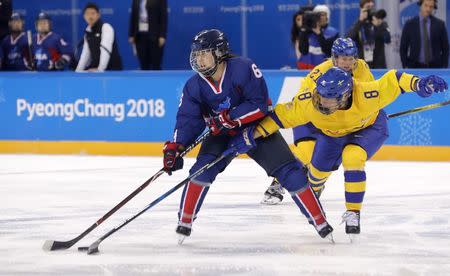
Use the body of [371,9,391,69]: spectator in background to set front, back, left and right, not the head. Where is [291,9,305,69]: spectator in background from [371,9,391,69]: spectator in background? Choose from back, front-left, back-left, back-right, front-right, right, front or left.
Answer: front-right

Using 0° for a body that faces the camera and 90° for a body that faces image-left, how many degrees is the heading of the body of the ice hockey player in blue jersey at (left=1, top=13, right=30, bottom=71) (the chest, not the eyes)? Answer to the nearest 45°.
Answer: approximately 0°

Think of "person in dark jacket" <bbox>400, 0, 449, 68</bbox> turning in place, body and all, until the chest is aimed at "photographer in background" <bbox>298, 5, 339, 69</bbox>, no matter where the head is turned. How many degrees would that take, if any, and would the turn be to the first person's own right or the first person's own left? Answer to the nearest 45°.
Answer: approximately 90° to the first person's own right

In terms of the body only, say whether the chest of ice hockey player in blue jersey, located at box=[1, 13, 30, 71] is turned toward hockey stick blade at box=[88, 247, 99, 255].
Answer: yes

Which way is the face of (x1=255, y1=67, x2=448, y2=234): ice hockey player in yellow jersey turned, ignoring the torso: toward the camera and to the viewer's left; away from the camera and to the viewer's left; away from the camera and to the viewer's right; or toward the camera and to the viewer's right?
toward the camera and to the viewer's left

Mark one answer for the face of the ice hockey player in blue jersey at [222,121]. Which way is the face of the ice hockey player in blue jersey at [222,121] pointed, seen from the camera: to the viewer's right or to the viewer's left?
to the viewer's left

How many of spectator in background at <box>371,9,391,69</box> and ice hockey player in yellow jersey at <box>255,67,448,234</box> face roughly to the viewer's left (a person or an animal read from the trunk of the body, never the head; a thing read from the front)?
1

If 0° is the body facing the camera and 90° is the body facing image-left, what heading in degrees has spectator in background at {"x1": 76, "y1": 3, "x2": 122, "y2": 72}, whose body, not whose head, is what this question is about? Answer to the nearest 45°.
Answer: approximately 45°

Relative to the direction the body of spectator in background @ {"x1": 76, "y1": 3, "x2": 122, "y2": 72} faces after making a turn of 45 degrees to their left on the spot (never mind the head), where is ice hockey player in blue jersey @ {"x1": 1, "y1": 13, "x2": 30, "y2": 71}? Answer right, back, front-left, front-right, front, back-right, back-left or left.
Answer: back-right

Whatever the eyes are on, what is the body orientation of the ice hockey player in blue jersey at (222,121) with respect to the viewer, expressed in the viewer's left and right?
facing the viewer and to the left of the viewer
